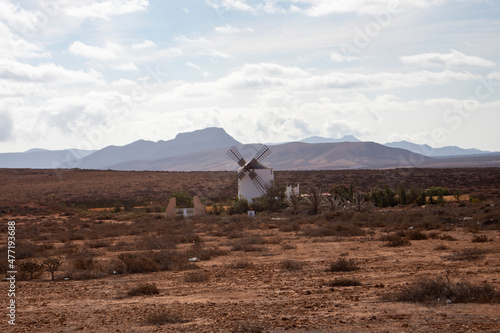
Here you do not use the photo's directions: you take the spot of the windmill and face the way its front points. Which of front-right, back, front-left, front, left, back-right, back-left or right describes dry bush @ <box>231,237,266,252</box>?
front-left

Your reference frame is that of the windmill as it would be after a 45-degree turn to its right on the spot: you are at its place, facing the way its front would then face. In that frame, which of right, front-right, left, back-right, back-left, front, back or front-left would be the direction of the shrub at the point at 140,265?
left

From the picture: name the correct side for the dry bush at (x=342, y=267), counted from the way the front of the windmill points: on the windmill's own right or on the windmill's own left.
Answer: on the windmill's own left

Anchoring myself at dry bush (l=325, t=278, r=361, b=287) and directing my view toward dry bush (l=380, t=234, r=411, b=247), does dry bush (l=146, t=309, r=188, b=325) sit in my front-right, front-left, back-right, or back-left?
back-left

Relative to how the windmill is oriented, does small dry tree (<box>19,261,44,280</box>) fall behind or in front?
in front

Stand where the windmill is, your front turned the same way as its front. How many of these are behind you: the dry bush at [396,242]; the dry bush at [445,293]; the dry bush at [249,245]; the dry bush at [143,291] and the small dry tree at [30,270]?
0

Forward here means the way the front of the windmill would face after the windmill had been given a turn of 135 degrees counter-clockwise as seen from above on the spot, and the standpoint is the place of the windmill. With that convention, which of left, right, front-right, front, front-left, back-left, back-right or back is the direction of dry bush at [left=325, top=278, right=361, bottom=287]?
right

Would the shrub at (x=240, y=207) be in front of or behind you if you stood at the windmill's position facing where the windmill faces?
in front

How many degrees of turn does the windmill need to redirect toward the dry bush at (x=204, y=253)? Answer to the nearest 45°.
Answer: approximately 45° to its left

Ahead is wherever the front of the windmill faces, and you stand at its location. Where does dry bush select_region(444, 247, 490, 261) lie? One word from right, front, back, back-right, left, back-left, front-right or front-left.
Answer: front-left

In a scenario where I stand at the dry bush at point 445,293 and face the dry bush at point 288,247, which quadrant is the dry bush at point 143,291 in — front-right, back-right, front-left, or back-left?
front-left

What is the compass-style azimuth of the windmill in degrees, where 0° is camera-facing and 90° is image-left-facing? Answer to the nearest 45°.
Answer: approximately 45°

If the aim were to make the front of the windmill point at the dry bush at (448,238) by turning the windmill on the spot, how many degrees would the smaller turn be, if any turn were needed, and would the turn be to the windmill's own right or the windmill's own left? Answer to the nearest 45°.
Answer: approximately 45° to the windmill's own left

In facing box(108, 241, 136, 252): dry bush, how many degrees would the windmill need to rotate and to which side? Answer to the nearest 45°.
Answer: approximately 45° to its left
